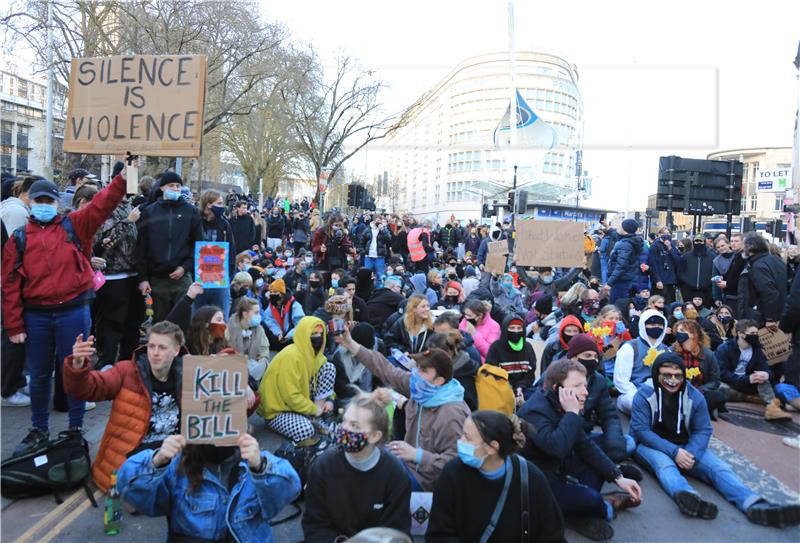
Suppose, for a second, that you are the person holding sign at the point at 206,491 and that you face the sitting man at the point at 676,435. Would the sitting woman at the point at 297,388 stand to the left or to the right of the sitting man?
left

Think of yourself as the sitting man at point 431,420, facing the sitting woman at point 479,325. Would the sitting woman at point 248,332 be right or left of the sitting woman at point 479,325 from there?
left

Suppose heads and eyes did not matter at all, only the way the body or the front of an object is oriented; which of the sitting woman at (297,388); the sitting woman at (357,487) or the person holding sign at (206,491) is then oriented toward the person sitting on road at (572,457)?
the sitting woman at (297,388)

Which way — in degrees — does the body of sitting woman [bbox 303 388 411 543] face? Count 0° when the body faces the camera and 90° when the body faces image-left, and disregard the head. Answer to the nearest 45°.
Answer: approximately 0°
